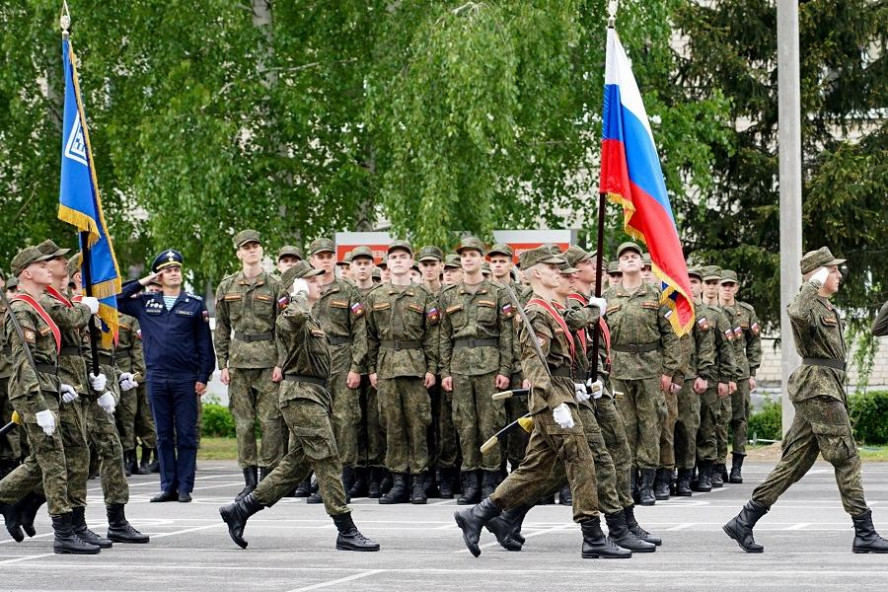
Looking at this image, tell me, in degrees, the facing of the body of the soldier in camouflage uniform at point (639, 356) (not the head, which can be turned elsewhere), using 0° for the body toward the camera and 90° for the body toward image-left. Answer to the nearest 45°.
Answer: approximately 0°

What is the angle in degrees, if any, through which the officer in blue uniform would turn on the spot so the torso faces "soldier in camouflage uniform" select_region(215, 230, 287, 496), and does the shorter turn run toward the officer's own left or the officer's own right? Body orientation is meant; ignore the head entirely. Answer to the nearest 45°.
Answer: approximately 45° to the officer's own left

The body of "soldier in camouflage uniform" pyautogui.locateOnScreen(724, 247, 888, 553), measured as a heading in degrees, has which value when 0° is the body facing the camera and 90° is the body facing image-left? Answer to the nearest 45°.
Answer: approximately 270°

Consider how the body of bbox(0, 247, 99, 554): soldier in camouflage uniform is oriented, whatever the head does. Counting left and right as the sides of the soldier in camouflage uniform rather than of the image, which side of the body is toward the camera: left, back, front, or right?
right

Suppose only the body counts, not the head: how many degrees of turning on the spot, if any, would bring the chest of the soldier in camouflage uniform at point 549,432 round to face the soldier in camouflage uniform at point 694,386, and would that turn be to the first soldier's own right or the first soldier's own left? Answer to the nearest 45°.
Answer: approximately 90° to the first soldier's own left

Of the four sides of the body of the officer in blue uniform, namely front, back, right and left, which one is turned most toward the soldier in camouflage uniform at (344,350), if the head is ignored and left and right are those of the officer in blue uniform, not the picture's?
left
